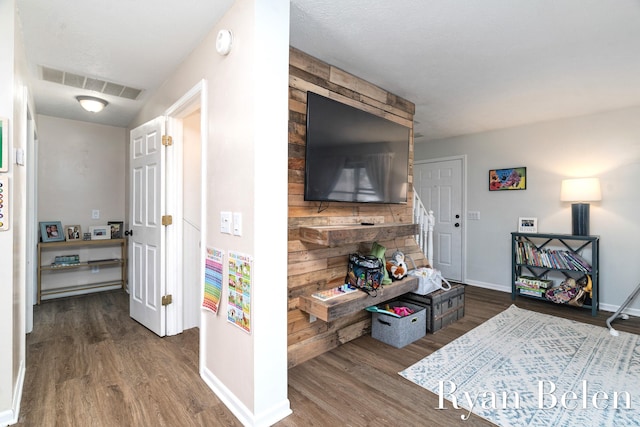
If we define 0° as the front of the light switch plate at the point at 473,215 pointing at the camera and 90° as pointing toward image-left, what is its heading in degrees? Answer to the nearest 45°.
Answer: approximately 0°

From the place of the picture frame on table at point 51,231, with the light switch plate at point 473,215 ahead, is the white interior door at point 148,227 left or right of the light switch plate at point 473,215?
right

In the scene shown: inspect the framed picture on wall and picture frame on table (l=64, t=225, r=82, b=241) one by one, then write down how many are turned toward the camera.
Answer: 2

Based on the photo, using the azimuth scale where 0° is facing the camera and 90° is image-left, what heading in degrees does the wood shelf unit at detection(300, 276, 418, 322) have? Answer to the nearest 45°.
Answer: approximately 315°

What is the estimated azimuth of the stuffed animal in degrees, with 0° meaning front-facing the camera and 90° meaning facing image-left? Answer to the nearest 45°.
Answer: approximately 315°

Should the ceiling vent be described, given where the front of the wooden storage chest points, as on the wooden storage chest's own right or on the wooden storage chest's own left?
on the wooden storage chest's own right

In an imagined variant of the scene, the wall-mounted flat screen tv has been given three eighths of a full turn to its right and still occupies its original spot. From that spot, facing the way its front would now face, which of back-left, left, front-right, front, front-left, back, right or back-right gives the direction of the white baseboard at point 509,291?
back-right

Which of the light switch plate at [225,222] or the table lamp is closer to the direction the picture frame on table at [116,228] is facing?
the light switch plate

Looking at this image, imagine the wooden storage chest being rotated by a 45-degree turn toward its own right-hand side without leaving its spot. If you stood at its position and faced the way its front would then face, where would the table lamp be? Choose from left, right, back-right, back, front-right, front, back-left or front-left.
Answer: back-left
